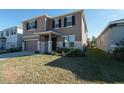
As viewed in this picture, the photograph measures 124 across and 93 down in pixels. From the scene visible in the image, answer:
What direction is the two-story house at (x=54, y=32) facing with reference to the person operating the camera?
facing the viewer and to the left of the viewer

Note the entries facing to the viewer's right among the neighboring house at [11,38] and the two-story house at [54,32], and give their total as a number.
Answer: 0

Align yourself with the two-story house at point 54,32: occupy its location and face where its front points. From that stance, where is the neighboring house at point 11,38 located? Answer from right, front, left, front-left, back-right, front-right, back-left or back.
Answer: right

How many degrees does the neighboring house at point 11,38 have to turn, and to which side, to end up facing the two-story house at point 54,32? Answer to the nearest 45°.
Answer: approximately 90° to its left

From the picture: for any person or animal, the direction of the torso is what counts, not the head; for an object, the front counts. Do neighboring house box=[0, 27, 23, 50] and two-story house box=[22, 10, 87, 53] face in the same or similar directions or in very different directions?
same or similar directions
